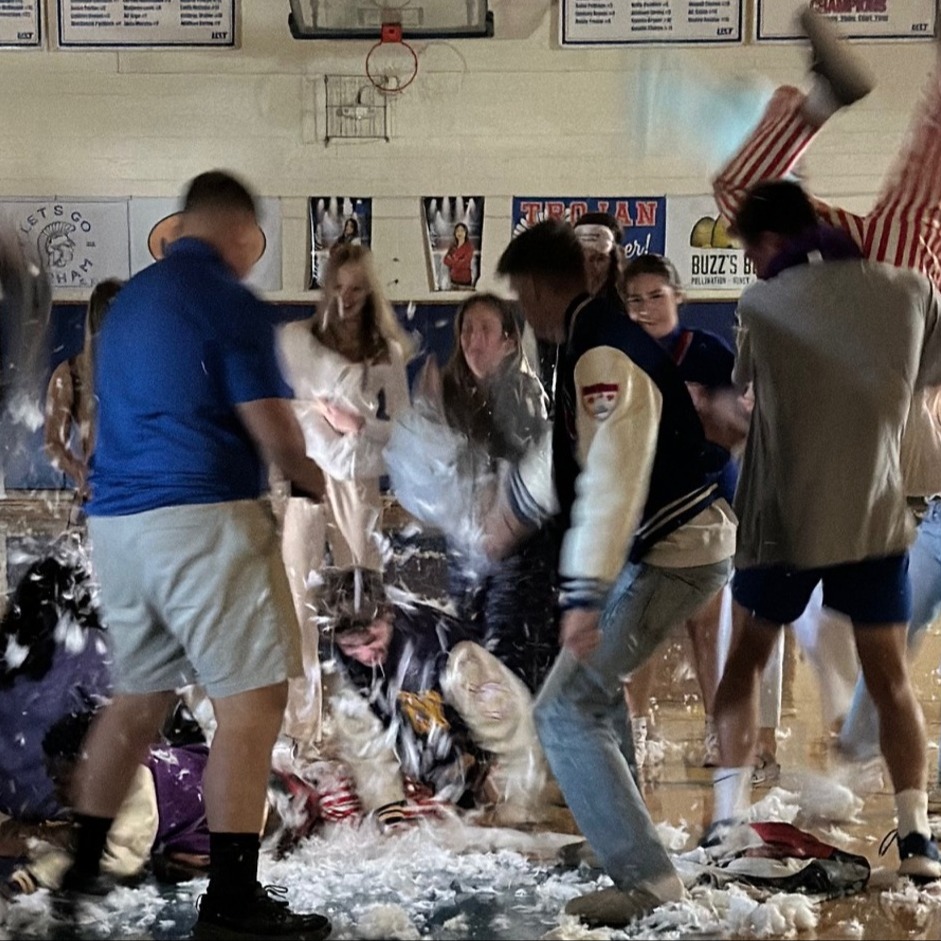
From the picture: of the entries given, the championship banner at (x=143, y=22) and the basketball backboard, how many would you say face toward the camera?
2

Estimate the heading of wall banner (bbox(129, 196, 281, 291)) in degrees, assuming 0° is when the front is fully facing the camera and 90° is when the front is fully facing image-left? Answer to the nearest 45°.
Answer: approximately 0°

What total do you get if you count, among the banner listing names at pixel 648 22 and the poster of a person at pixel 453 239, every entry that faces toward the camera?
2
